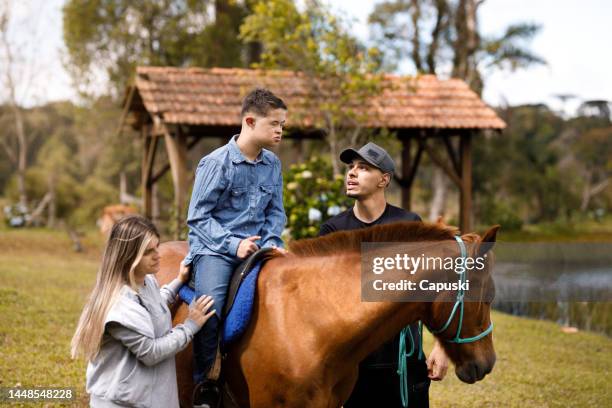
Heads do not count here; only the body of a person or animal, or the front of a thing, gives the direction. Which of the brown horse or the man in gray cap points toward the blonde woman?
the man in gray cap

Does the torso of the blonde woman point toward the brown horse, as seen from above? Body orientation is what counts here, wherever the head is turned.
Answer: yes

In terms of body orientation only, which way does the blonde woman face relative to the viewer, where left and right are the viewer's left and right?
facing to the right of the viewer

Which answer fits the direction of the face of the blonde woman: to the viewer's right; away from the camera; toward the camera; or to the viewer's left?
to the viewer's right

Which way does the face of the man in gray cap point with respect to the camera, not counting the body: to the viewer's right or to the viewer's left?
to the viewer's left

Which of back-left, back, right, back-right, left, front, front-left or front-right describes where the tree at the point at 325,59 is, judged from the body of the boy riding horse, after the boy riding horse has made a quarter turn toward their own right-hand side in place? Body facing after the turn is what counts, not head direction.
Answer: back-right

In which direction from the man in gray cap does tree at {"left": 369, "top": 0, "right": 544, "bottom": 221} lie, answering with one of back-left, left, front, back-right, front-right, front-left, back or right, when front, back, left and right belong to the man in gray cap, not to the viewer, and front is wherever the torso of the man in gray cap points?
back-right

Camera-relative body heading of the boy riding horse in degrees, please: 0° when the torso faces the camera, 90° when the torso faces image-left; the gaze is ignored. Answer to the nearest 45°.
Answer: approximately 315°

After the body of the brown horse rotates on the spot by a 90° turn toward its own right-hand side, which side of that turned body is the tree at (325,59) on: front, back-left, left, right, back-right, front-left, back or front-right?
back-right

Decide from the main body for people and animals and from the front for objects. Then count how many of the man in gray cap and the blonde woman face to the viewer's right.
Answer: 1

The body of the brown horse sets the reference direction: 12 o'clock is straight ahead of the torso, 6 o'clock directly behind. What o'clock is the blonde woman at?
The blonde woman is roughly at 4 o'clock from the brown horse.
